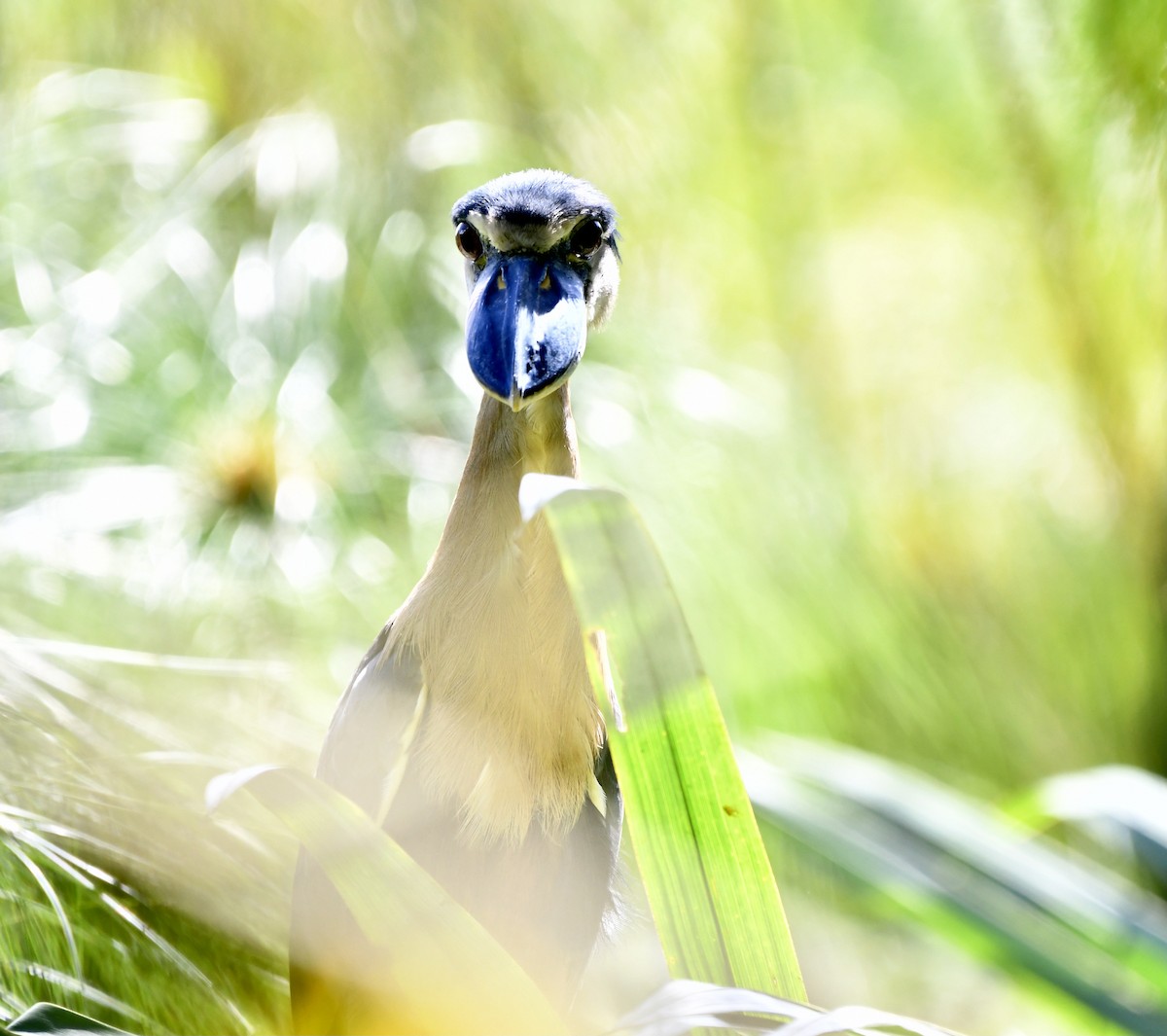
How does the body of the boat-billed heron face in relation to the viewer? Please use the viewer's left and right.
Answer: facing the viewer
